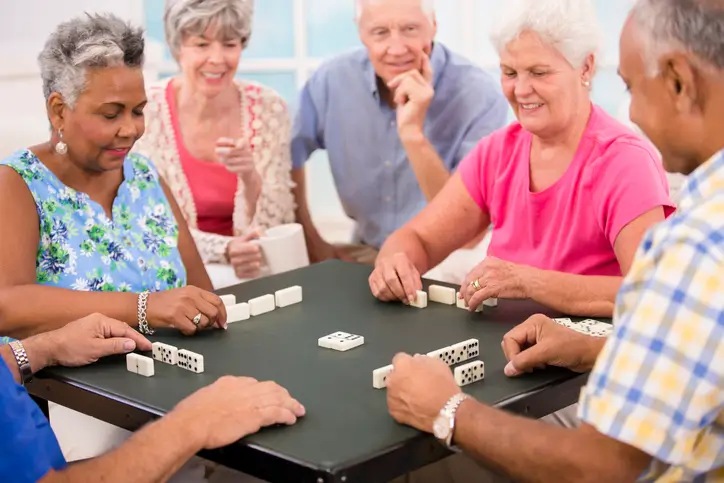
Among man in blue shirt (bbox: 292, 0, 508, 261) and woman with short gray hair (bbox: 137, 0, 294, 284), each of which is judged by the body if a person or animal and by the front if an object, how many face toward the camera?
2

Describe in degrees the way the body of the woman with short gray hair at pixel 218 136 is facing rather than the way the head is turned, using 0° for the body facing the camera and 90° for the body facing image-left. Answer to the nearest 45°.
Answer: approximately 0°

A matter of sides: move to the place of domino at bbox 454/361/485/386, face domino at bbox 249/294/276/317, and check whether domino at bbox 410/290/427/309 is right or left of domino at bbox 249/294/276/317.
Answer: right

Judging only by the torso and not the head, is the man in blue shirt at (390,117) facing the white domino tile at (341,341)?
yes

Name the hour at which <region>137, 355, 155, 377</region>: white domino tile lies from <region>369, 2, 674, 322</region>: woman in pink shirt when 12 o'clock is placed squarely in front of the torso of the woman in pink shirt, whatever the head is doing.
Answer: The white domino tile is roughly at 12 o'clock from the woman in pink shirt.

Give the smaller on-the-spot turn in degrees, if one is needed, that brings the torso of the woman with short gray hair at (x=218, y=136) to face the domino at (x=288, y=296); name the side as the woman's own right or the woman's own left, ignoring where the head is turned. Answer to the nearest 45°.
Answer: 0° — they already face it

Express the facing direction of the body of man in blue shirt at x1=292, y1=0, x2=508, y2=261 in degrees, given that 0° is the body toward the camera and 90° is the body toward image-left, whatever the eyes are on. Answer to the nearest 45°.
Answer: approximately 0°

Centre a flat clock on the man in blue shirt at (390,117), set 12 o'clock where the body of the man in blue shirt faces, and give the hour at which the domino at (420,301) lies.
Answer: The domino is roughly at 12 o'clock from the man in blue shirt.
